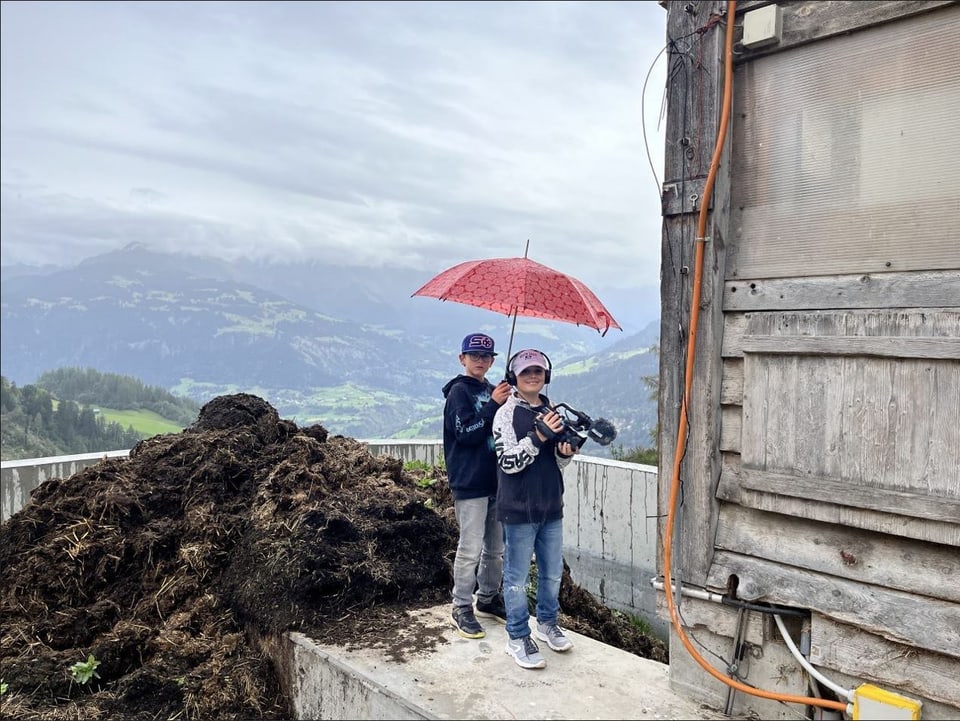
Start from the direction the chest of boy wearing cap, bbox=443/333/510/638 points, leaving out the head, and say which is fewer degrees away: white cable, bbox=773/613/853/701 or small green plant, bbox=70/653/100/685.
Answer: the white cable

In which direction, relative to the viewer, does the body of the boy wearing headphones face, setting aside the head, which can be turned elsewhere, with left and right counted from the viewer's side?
facing the viewer and to the right of the viewer

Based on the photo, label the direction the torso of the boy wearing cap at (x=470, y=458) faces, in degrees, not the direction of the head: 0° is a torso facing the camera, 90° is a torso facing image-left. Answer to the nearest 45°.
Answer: approximately 315°

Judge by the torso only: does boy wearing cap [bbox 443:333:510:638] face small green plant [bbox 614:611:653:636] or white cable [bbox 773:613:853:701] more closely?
the white cable

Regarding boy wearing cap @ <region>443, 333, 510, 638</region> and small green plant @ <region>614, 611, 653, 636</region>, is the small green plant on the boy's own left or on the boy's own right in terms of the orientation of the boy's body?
on the boy's own left

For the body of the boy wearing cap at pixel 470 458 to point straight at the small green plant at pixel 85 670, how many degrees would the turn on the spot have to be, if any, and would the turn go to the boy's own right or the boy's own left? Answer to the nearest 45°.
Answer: approximately 135° to the boy's own right

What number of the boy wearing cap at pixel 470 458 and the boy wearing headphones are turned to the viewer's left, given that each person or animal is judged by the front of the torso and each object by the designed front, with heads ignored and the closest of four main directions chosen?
0

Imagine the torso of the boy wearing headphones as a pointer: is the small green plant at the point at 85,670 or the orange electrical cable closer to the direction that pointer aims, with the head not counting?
the orange electrical cable
